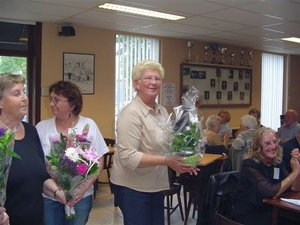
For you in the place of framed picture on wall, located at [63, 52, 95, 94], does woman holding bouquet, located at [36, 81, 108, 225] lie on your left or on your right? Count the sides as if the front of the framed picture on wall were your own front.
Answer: on your right

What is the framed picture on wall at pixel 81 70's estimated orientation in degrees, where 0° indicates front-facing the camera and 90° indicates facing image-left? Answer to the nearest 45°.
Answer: approximately 315°

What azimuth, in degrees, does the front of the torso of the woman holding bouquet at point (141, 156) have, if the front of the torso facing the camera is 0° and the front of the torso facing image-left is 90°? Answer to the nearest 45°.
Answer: approximately 315°

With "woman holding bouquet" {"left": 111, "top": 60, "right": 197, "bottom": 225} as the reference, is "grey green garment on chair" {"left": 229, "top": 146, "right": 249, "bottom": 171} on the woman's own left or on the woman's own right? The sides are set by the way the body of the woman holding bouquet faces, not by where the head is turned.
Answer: on the woman's own left

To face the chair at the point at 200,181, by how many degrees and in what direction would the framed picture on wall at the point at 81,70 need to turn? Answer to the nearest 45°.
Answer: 0° — it already faces it

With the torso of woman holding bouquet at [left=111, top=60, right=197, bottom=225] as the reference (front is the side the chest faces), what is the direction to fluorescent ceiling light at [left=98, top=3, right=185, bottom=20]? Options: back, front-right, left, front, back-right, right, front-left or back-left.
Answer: back-left

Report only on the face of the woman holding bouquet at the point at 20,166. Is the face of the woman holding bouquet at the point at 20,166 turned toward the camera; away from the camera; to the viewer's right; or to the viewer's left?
to the viewer's right
